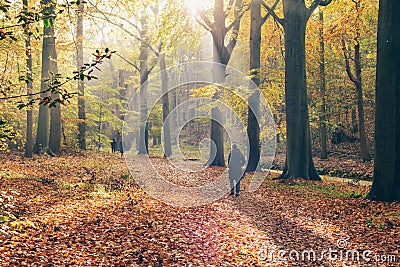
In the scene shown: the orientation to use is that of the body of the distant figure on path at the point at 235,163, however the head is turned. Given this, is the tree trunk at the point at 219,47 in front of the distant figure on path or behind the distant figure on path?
in front

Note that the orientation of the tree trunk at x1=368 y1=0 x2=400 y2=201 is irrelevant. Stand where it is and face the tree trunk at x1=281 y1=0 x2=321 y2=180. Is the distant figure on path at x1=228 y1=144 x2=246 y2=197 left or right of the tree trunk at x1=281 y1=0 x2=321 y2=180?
left

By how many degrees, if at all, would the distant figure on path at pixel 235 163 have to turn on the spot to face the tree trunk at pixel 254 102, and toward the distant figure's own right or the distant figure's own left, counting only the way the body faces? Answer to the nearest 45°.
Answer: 0° — they already face it

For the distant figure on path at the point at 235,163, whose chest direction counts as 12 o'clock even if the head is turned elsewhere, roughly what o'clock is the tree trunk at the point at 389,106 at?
The tree trunk is roughly at 4 o'clock from the distant figure on path.

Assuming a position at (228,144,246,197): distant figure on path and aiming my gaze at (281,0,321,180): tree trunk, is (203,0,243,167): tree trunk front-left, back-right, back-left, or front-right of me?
front-left

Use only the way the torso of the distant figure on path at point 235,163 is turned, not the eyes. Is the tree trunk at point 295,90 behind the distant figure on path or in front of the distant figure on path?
in front

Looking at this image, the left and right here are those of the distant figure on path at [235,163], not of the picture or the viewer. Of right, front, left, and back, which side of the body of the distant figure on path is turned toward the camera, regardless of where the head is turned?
back

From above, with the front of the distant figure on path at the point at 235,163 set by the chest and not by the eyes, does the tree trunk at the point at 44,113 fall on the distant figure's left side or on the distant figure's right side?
on the distant figure's left side

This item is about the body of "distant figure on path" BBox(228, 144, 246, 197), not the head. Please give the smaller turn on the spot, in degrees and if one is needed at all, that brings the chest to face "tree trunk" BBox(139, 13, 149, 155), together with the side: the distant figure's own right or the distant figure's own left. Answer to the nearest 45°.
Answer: approximately 45° to the distant figure's own left
